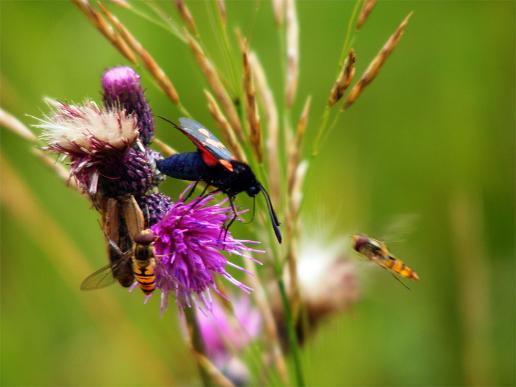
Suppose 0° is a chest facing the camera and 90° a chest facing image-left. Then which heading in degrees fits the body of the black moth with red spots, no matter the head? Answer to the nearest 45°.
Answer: approximately 270°

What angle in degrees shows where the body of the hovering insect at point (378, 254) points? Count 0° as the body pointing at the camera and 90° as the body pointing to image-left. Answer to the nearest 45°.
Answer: approximately 90°

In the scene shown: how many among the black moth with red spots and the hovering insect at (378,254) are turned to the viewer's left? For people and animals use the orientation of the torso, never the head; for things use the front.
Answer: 1

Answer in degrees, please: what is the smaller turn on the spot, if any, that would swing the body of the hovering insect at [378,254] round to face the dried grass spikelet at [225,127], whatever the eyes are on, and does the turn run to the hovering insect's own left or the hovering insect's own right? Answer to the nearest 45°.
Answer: approximately 45° to the hovering insect's own left
